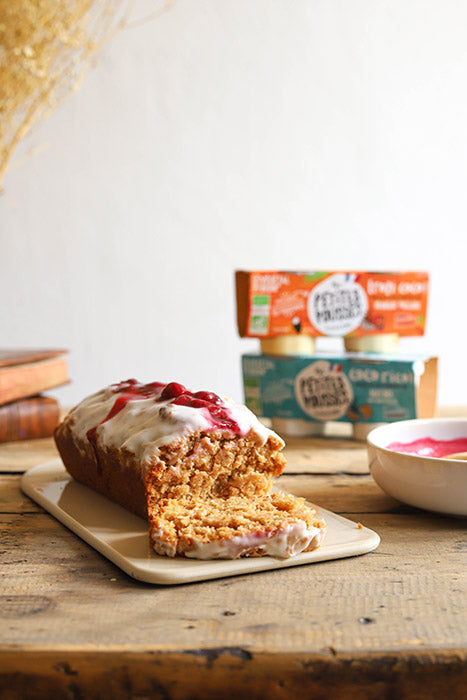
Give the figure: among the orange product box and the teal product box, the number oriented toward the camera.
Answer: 2

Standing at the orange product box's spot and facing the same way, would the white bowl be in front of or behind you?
in front

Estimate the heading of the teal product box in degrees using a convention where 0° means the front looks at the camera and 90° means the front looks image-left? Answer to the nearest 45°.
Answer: approximately 0°

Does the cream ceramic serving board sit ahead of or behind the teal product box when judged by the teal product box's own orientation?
ahead
